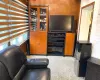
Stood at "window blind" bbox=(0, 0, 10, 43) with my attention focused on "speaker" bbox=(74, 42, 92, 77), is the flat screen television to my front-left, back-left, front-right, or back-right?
front-left

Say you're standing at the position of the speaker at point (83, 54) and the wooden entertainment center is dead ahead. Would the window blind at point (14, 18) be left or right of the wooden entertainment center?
left

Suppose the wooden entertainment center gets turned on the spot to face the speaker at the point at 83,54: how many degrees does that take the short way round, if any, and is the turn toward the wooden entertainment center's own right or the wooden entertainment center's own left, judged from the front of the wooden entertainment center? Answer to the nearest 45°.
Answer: approximately 45° to the wooden entertainment center's own left

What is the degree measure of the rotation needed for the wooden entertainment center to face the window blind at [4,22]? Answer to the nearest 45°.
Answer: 0° — it already faces it

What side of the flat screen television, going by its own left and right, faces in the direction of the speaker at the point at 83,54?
front

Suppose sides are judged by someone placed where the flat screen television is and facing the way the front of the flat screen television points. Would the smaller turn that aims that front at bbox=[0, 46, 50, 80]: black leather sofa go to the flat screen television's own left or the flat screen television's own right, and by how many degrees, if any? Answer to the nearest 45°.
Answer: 0° — it already faces it

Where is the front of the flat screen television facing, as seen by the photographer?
facing the viewer

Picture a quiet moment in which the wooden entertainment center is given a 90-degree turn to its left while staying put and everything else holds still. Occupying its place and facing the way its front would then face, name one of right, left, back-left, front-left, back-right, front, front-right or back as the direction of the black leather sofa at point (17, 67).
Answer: right

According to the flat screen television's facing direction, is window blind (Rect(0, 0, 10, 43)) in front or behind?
in front

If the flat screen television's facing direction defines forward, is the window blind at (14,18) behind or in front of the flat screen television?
in front

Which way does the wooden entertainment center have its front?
toward the camera
